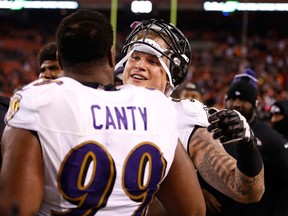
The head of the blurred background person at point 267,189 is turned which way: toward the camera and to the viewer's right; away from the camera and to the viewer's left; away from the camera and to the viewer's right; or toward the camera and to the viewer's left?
toward the camera and to the viewer's left

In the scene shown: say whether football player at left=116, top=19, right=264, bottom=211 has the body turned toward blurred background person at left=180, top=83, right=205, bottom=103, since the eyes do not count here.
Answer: no

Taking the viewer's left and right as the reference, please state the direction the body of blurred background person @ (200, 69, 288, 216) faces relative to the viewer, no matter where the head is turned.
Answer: facing the viewer and to the left of the viewer

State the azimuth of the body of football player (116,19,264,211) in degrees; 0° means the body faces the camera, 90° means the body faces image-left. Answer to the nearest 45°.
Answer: approximately 45°

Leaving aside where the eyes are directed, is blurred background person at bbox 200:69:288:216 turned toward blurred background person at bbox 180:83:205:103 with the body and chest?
no

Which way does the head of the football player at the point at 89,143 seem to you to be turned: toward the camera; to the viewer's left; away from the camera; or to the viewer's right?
away from the camera

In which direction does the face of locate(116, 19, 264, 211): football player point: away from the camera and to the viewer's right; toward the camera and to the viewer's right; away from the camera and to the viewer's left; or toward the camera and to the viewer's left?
toward the camera and to the viewer's left
